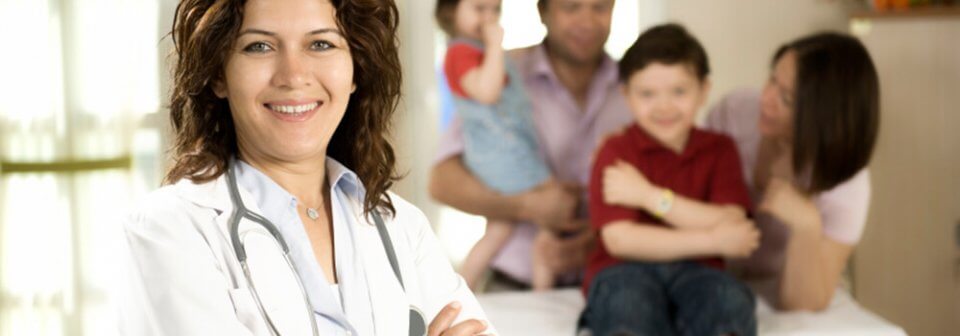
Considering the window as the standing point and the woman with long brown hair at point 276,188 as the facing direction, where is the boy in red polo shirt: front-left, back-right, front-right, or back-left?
front-left

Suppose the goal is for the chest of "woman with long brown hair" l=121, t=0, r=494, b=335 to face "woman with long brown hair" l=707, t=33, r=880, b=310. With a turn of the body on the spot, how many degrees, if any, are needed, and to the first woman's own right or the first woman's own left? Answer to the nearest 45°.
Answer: approximately 90° to the first woman's own left

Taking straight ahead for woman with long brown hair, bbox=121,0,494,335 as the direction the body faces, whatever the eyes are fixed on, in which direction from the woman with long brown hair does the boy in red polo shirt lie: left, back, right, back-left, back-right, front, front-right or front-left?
left

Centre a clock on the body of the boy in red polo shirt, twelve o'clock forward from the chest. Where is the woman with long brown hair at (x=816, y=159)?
The woman with long brown hair is roughly at 8 o'clock from the boy in red polo shirt.

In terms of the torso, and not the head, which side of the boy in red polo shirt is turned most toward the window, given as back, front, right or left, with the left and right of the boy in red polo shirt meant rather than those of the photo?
right

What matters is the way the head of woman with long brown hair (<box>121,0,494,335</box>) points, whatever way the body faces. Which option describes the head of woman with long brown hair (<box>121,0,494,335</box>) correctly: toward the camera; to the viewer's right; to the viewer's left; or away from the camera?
toward the camera

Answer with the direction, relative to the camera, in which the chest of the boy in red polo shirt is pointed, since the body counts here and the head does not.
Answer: toward the camera

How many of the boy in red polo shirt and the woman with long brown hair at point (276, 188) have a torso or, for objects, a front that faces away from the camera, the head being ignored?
0

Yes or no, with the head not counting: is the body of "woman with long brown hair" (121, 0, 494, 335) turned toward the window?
no

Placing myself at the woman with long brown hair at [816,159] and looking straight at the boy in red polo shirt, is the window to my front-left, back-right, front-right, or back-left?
front-right

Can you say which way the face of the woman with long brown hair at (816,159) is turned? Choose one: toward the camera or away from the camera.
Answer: toward the camera

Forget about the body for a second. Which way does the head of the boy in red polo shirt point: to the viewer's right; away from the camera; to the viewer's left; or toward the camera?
toward the camera
